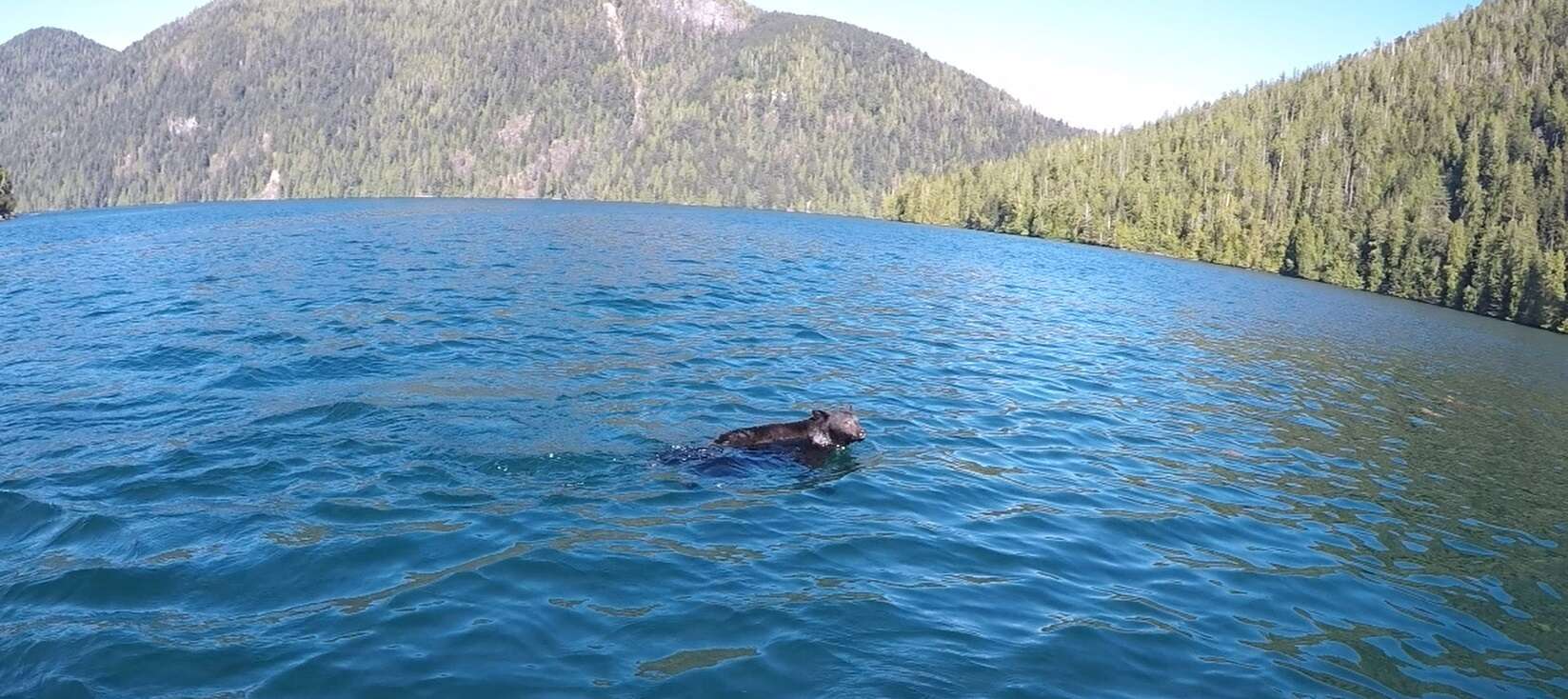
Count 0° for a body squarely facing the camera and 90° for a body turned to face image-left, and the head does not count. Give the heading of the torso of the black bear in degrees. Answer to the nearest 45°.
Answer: approximately 270°
